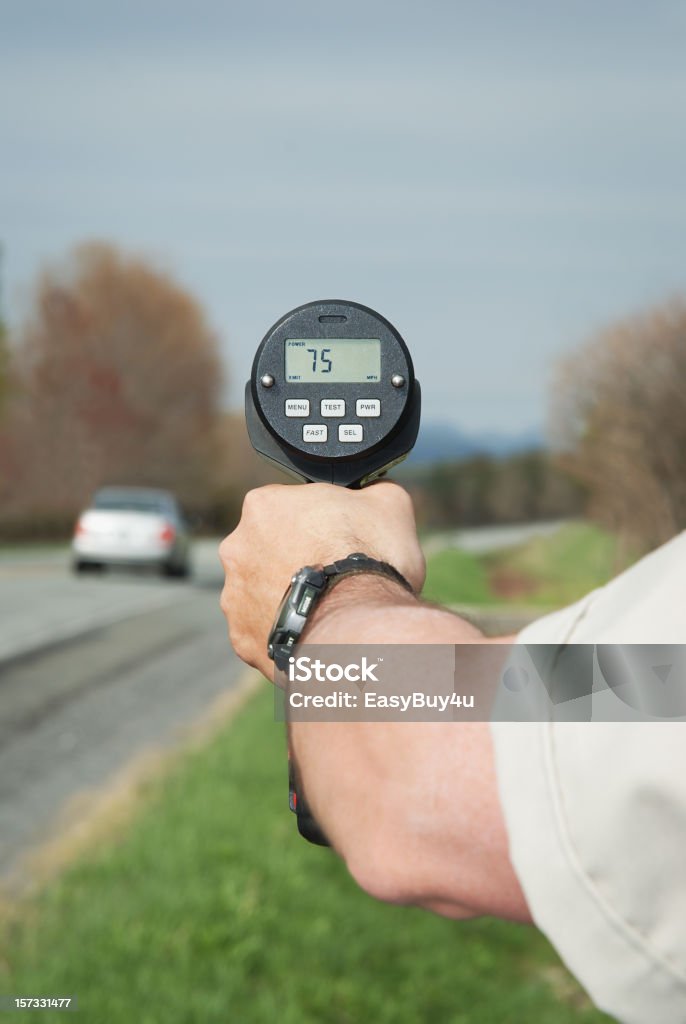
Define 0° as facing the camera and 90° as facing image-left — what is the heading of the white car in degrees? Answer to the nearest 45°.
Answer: approximately 180°
